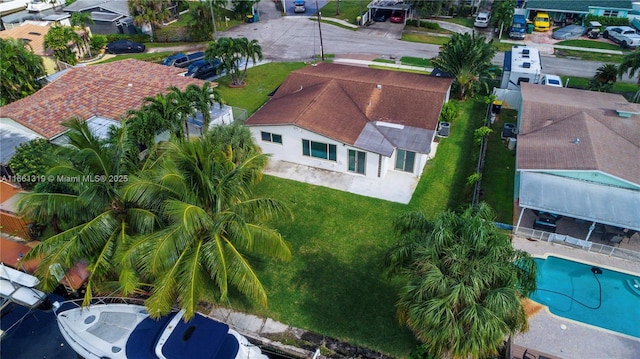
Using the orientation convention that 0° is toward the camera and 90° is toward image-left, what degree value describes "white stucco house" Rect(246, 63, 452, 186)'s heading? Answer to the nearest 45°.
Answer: approximately 180°

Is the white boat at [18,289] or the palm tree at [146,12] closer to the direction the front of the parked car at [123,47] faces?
the white boat

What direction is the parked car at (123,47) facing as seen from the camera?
to the viewer's left

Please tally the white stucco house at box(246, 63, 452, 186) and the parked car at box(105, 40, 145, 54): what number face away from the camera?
1

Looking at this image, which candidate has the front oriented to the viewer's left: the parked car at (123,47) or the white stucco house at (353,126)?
the parked car

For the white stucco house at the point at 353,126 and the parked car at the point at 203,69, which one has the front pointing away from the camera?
the white stucco house

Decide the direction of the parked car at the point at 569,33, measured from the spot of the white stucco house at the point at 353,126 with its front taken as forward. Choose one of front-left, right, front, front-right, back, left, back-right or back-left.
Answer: front-right

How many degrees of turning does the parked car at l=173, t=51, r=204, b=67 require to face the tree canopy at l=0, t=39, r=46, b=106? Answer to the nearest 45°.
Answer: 0° — it already faces it

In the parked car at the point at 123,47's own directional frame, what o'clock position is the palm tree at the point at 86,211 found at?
The palm tree is roughly at 9 o'clock from the parked car.
